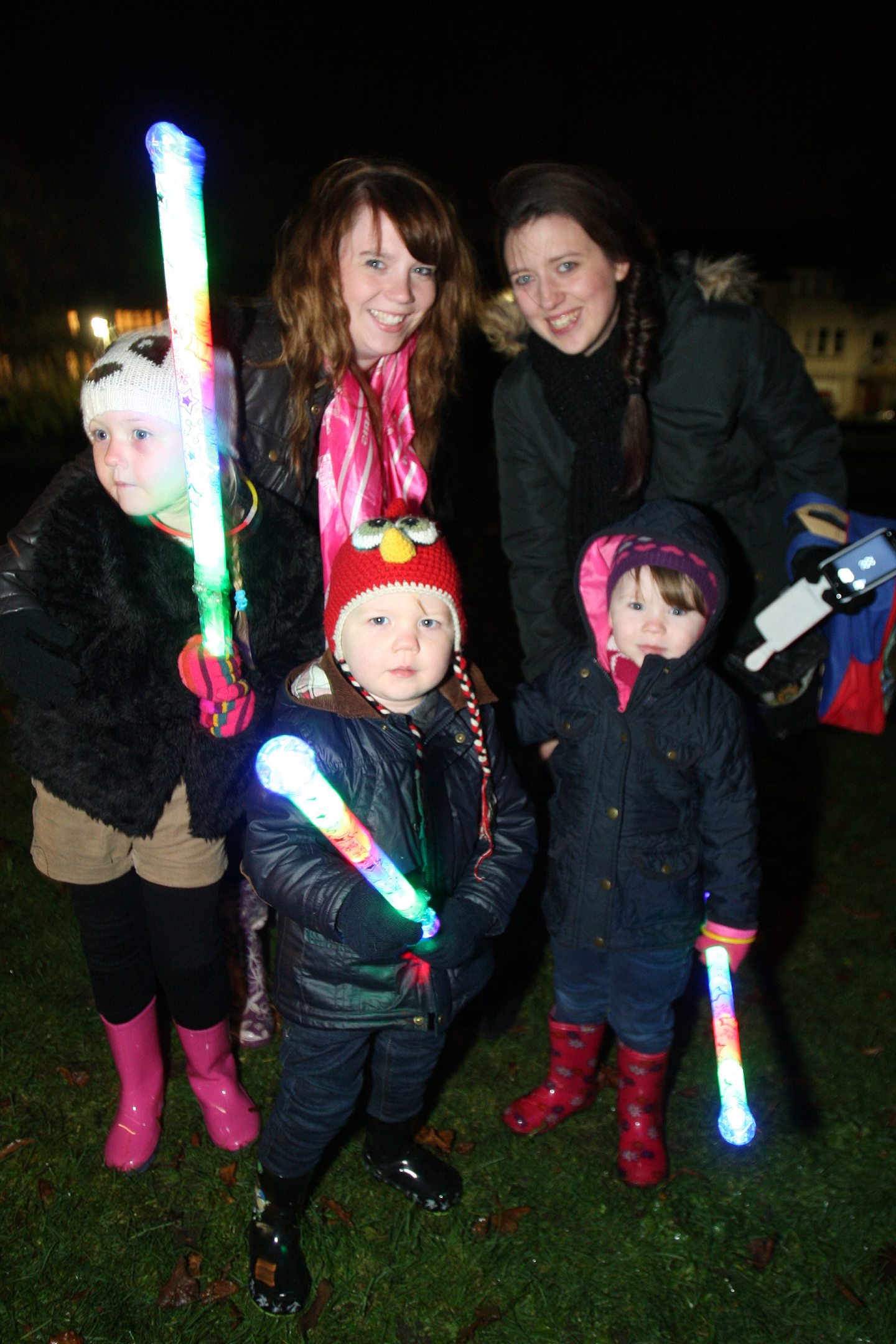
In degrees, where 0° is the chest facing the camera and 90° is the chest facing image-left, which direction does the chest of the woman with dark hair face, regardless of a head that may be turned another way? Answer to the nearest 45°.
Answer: approximately 45°
